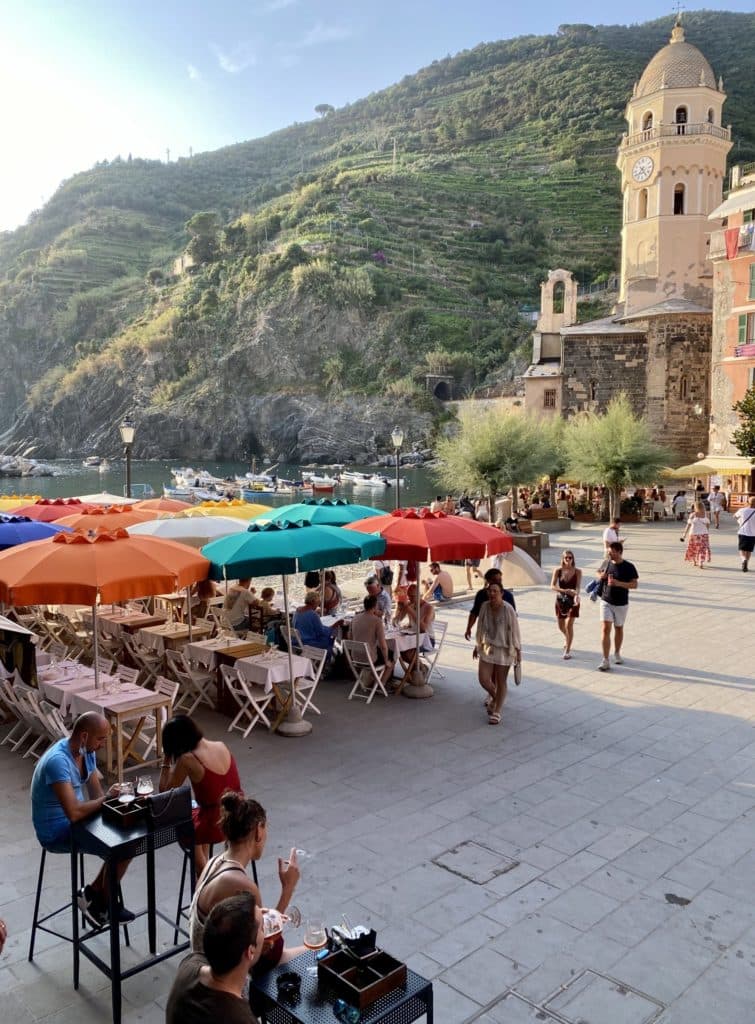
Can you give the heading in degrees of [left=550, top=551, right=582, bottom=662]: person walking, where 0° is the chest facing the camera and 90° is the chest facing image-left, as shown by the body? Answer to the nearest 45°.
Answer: approximately 0°

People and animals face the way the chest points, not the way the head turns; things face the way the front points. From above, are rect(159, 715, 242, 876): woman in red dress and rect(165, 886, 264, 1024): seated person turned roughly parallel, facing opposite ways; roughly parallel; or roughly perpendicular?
roughly perpendicular

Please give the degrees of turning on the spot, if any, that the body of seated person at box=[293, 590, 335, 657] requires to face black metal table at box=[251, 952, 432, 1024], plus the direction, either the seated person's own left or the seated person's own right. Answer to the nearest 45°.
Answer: approximately 135° to the seated person's own right

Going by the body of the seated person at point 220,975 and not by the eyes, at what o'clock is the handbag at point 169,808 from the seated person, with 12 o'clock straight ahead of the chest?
The handbag is roughly at 10 o'clock from the seated person.

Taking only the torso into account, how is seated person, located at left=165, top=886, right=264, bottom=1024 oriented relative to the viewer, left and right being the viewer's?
facing away from the viewer and to the right of the viewer

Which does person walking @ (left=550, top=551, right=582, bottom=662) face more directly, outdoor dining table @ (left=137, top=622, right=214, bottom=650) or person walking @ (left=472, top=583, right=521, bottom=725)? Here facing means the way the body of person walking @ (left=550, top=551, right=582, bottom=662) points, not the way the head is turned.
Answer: the person walking

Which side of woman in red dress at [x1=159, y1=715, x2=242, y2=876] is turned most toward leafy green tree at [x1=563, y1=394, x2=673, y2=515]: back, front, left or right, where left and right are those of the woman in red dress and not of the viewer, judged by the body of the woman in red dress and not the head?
right

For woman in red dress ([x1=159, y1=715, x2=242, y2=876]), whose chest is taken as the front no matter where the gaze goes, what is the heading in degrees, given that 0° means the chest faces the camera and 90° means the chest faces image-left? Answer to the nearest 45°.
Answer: approximately 135°

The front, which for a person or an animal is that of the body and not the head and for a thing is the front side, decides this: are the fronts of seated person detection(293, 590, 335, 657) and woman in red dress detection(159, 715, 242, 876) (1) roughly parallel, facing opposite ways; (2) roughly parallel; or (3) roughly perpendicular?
roughly perpendicular

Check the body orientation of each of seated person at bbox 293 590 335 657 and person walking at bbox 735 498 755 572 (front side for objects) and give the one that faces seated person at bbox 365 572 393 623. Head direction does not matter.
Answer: seated person at bbox 293 590 335 657
